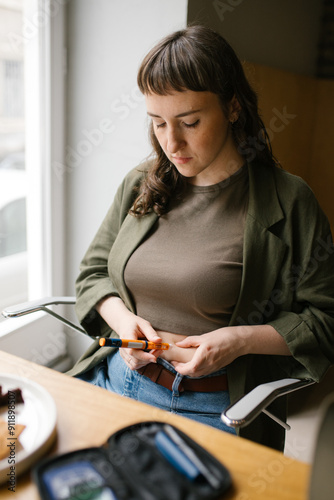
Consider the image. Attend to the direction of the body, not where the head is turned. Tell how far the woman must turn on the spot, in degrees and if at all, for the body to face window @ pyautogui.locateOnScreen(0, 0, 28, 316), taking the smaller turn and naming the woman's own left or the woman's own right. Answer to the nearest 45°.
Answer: approximately 90° to the woman's own right

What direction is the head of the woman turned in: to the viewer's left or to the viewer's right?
to the viewer's left

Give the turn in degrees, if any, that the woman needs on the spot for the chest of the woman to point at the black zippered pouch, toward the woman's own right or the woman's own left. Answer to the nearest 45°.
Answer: approximately 45° to the woman's own left

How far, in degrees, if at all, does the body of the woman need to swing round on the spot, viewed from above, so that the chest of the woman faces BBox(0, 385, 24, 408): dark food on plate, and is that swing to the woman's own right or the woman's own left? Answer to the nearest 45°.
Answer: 0° — they already face it

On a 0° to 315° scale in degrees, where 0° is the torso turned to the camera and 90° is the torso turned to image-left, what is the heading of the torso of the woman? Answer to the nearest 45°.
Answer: approximately 45°

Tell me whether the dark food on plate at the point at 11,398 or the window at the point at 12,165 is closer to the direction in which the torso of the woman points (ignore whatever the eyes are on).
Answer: the dark food on plate

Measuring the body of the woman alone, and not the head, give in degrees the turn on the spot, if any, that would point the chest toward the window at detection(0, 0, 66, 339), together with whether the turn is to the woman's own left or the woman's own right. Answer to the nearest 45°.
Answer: approximately 90° to the woman's own right

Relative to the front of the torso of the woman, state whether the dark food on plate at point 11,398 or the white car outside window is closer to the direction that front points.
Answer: the dark food on plate

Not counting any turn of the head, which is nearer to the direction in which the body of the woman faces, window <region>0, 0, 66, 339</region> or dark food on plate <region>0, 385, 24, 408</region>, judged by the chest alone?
the dark food on plate

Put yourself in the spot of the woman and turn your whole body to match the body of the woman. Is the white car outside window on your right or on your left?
on your right

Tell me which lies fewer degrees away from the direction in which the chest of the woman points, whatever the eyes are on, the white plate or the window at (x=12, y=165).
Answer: the white plate

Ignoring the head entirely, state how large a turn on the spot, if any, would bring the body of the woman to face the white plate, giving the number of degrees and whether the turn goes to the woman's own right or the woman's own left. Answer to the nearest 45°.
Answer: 0° — they already face it
